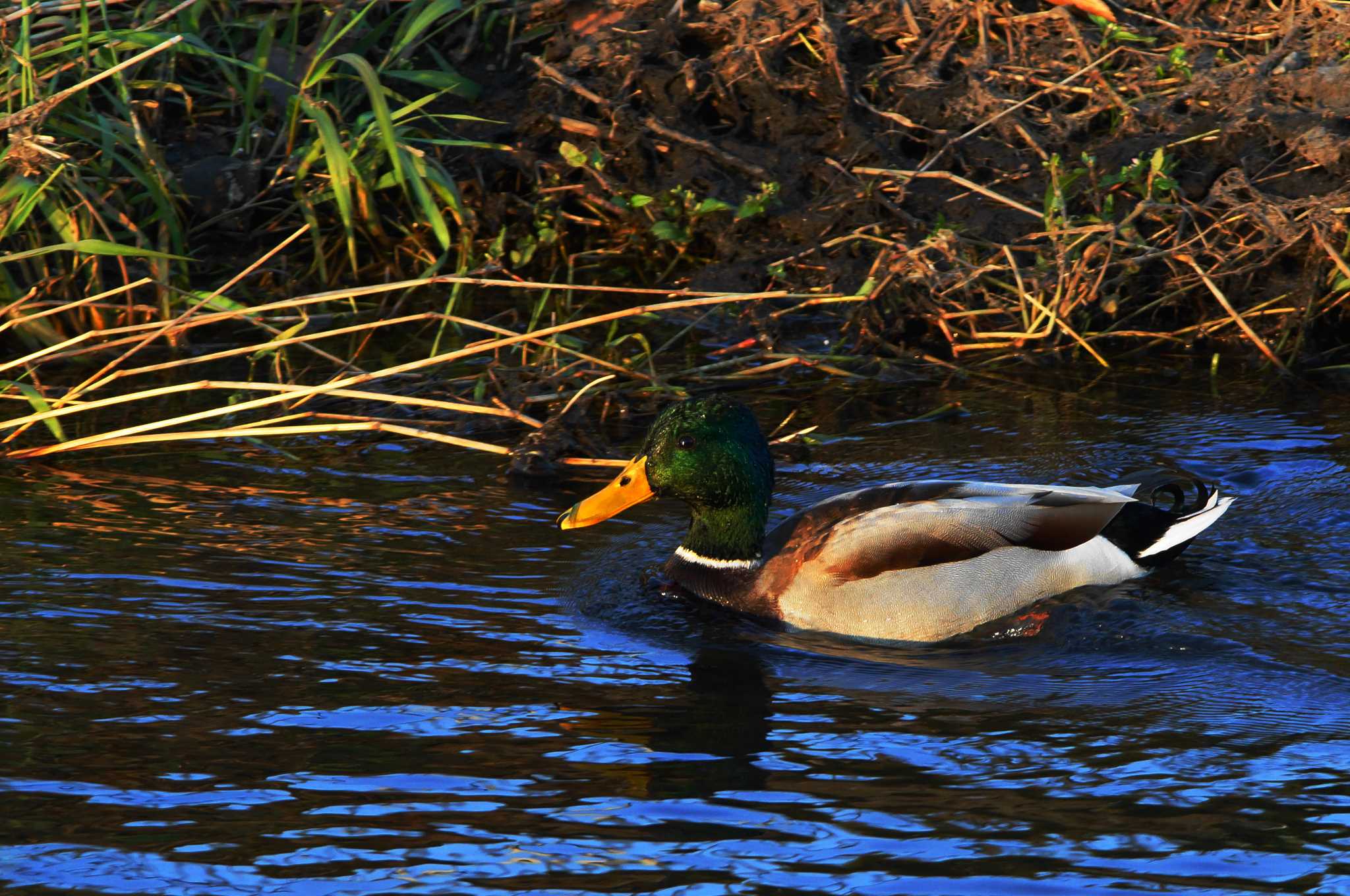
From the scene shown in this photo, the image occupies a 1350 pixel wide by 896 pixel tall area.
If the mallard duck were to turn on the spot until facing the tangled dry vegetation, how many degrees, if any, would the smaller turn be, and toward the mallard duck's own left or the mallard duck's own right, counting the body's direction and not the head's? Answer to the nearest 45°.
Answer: approximately 90° to the mallard duck's own right

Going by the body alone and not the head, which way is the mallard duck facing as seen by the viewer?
to the viewer's left

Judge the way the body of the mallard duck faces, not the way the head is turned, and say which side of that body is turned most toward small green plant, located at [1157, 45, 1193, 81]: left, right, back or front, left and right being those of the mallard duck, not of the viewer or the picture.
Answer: right

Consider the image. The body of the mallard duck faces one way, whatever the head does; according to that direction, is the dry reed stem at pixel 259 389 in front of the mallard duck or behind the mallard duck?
in front

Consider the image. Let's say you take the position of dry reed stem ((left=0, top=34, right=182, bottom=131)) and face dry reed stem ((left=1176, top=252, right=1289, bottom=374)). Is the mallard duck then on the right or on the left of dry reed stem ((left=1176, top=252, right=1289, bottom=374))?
right

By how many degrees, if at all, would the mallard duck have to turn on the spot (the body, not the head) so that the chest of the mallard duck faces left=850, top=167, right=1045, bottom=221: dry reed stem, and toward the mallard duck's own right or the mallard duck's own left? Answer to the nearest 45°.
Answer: approximately 90° to the mallard duck's own right

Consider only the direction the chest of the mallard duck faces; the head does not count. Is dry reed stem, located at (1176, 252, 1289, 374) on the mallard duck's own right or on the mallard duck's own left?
on the mallard duck's own right

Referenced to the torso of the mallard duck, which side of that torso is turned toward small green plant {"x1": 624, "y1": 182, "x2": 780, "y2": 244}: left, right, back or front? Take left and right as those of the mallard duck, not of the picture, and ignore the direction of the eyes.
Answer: right
